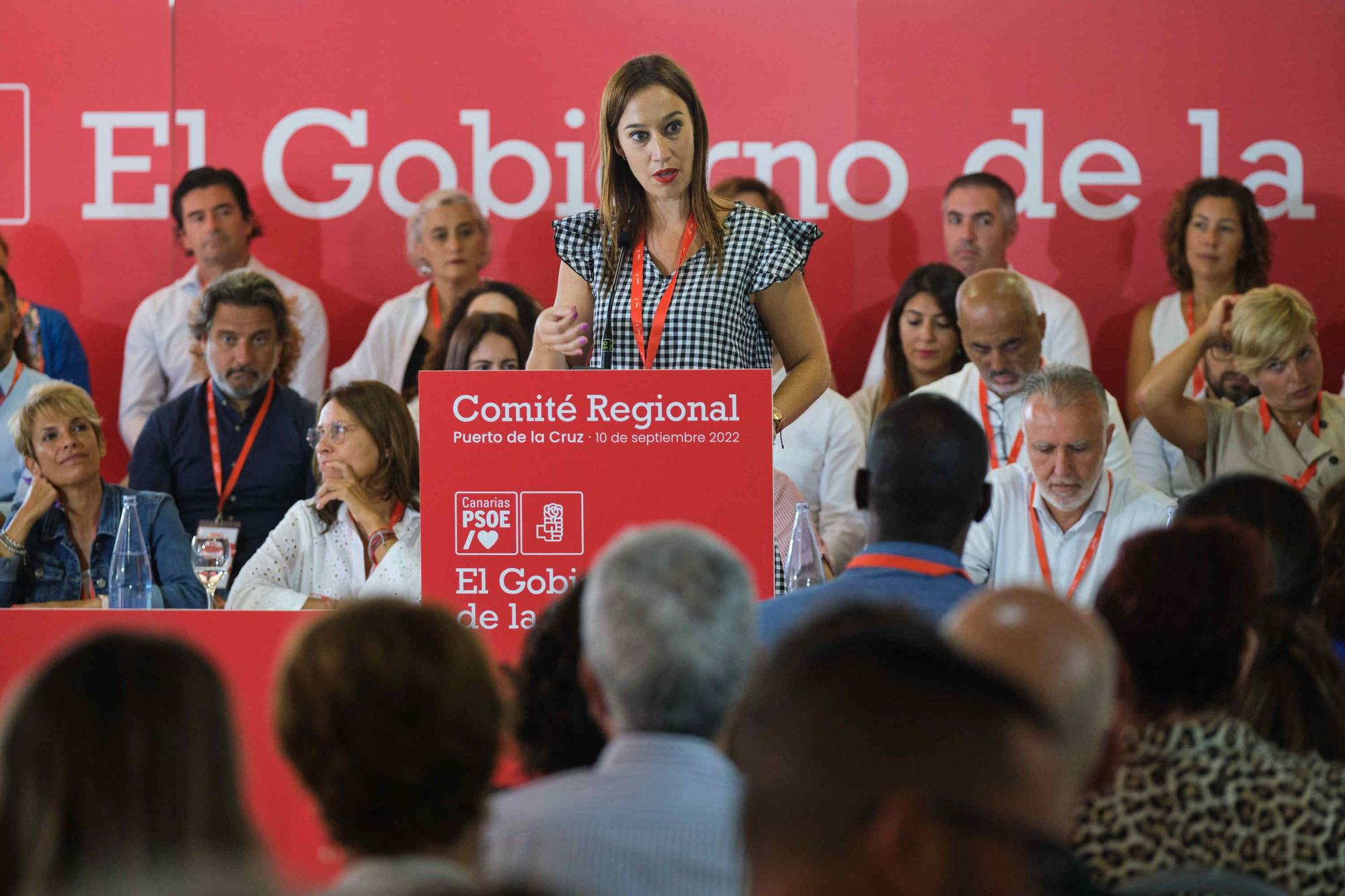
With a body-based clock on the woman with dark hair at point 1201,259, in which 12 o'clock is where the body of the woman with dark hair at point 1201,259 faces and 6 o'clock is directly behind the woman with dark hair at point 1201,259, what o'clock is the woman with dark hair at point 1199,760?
the woman with dark hair at point 1199,760 is roughly at 12 o'clock from the woman with dark hair at point 1201,259.

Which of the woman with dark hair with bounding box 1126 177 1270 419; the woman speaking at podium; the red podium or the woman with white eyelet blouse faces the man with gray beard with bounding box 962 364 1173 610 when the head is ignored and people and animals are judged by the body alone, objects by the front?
the woman with dark hair

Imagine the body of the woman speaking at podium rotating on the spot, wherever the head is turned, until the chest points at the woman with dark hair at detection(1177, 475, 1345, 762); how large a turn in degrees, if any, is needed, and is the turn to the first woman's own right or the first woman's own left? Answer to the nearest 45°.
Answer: approximately 45° to the first woman's own left

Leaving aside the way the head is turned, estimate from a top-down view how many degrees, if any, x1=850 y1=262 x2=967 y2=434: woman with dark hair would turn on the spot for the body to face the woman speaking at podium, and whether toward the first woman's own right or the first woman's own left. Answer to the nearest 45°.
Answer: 0° — they already face them

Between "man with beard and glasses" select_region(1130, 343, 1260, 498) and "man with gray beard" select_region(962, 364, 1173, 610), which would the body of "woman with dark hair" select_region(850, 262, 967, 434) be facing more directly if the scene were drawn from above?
the man with gray beard

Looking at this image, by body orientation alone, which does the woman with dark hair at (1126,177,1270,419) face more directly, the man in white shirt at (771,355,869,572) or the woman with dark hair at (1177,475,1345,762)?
the woman with dark hair

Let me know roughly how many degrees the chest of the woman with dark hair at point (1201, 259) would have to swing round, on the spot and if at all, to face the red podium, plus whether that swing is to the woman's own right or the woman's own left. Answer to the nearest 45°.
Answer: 0° — they already face it

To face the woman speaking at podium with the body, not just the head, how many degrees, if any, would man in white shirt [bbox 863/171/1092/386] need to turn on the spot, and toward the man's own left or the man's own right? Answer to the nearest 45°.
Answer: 0° — they already face them

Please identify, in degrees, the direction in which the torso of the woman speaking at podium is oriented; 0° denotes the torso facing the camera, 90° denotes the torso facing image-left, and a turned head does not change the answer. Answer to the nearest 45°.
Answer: approximately 0°

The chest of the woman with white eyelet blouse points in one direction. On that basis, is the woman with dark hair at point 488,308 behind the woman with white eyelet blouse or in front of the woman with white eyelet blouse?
behind

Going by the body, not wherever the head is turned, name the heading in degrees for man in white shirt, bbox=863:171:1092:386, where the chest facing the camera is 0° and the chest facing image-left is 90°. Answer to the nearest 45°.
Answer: approximately 0°
